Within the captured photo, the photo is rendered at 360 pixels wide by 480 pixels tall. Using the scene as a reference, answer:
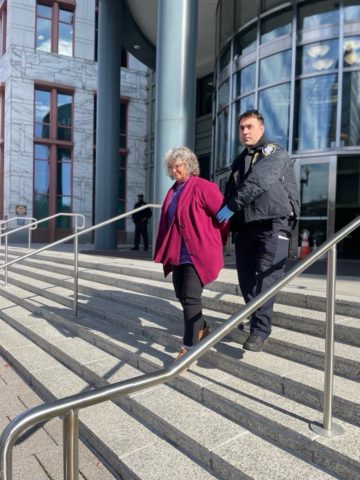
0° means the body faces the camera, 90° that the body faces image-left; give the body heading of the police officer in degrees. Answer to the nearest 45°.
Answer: approximately 45°

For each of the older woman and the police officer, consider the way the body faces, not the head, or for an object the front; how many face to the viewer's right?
0

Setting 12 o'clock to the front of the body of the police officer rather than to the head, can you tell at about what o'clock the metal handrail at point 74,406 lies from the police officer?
The metal handrail is roughly at 11 o'clock from the police officer.

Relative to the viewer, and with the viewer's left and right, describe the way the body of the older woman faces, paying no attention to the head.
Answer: facing the viewer and to the left of the viewer

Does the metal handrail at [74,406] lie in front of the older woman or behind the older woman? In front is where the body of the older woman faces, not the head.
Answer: in front
